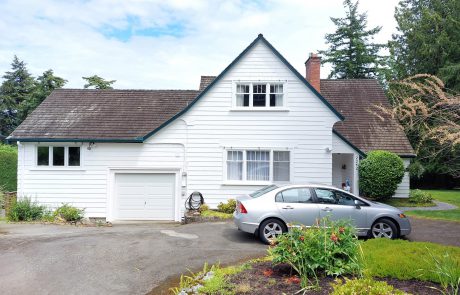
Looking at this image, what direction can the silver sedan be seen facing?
to the viewer's right

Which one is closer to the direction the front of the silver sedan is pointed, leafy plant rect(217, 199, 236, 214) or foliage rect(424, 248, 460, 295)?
the foliage

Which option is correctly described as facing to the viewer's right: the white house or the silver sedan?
the silver sedan

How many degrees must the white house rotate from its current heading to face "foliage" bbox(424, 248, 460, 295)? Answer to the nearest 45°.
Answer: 0° — it already faces it

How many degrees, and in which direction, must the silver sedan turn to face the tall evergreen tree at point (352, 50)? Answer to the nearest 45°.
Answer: approximately 90° to its left

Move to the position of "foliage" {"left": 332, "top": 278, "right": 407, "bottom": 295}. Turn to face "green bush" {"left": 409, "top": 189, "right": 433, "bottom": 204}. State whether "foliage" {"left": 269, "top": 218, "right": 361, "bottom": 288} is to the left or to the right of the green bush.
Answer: left

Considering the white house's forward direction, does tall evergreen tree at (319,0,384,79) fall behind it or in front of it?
behind

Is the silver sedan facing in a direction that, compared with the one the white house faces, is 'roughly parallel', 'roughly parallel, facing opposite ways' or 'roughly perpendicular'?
roughly perpendicular

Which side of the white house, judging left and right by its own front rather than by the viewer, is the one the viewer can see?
front

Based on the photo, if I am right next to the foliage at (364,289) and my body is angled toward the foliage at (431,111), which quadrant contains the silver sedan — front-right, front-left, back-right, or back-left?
front-left

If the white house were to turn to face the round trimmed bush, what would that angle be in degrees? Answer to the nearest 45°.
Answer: approximately 90° to its left

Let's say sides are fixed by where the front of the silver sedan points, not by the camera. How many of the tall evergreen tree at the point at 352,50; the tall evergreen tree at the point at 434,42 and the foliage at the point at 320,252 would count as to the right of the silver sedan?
1
